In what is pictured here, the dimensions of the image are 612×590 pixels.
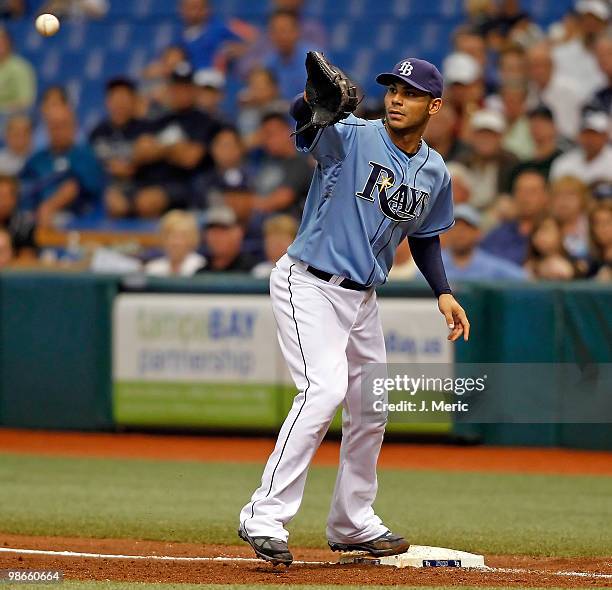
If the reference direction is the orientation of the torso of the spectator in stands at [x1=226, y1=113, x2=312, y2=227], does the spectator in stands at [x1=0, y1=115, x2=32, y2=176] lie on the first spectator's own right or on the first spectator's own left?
on the first spectator's own right

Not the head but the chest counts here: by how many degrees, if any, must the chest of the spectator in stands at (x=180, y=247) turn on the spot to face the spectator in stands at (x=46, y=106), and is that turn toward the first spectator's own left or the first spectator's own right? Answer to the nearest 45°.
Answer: approximately 180°

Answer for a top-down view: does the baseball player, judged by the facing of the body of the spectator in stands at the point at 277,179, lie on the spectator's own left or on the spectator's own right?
on the spectator's own left

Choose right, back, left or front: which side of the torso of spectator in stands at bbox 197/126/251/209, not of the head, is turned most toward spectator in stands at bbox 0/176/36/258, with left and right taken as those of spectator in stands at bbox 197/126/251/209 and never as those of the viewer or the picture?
right

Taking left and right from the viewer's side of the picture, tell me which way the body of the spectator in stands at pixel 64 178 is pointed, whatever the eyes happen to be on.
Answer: facing the viewer

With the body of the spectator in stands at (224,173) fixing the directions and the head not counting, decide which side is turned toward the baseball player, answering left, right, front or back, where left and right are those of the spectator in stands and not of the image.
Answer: front

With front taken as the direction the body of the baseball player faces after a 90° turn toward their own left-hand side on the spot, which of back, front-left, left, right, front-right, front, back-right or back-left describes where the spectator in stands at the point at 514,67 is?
front-left

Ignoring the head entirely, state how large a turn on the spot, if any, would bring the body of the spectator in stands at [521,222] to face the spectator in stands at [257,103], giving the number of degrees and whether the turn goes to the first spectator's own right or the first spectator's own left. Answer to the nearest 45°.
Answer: approximately 135° to the first spectator's own right

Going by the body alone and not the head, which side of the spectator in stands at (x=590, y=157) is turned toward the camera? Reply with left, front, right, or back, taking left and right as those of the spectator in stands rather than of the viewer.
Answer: front

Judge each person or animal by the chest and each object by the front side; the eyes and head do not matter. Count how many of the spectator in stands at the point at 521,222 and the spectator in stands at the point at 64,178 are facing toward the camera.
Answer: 2

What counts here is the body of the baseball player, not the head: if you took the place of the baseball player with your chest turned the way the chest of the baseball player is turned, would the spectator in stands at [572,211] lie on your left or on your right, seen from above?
on your left

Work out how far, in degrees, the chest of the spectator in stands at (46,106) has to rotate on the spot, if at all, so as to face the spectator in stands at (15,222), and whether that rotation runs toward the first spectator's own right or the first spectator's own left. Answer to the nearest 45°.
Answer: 0° — they already face them

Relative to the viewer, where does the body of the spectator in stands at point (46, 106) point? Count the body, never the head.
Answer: toward the camera

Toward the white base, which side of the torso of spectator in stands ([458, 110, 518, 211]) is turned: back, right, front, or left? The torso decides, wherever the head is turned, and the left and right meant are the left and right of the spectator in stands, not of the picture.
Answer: front
